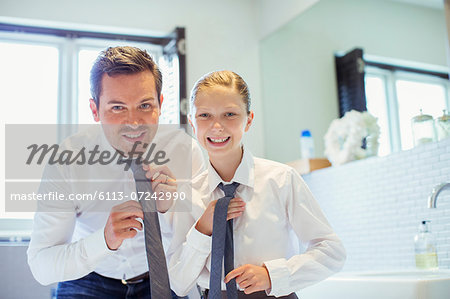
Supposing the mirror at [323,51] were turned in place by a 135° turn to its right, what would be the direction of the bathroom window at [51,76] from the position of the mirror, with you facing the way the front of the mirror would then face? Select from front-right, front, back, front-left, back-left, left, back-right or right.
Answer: left

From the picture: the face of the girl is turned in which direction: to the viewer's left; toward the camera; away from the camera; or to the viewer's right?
toward the camera

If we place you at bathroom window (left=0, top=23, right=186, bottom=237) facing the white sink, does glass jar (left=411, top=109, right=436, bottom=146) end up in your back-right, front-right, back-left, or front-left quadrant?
front-left

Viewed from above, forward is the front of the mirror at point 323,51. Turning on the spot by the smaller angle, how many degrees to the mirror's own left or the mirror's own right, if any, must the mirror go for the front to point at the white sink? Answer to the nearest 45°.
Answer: approximately 45° to the mirror's own left

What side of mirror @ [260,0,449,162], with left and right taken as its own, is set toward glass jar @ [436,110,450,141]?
left

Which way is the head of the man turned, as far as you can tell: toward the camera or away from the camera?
toward the camera

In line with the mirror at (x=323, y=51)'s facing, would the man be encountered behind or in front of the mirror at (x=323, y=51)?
in front

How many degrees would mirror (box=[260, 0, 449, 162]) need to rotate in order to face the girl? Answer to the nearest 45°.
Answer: approximately 45° to its left

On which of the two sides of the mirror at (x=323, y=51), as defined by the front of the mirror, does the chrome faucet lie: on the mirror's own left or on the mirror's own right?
on the mirror's own left
